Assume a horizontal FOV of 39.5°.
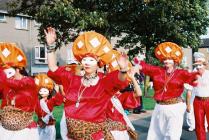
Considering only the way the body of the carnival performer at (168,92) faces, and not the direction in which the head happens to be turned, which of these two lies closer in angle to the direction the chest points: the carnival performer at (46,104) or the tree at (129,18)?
the carnival performer

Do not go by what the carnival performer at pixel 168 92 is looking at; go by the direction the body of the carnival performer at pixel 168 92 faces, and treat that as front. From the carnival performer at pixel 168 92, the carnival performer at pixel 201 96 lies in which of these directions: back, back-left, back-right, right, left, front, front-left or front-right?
back-left

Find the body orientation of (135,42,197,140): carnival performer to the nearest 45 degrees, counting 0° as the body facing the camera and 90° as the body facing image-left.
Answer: approximately 0°
